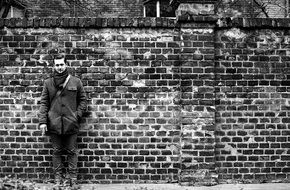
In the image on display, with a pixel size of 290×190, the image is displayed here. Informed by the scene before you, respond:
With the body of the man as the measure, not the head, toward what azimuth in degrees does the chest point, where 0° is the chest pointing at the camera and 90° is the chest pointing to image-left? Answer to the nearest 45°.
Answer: approximately 0°
